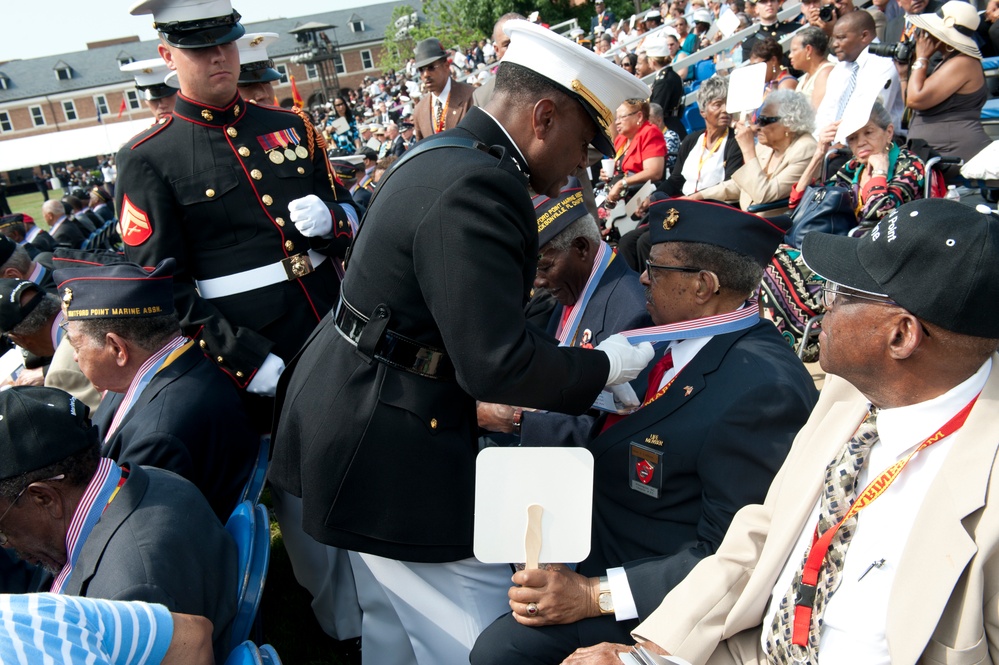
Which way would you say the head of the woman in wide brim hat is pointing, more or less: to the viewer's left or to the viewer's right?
to the viewer's left

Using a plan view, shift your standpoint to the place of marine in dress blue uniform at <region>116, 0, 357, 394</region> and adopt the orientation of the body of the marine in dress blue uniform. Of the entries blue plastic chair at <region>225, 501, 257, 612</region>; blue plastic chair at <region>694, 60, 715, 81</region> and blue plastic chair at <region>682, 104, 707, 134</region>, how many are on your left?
2

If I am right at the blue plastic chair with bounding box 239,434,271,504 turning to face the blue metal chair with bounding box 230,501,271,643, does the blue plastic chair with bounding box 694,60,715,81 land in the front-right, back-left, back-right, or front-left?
back-left

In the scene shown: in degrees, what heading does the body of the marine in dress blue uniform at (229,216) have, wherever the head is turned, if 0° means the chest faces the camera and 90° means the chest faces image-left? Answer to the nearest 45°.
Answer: approximately 315°

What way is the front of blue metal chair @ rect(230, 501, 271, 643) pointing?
to the viewer's left

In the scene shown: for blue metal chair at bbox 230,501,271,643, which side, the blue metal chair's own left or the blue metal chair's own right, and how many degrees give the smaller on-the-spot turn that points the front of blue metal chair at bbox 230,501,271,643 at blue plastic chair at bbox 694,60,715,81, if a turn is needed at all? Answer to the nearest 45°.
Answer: approximately 135° to the blue metal chair's own right

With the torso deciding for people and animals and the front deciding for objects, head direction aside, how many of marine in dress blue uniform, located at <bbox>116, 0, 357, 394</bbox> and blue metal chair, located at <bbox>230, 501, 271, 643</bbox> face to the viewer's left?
1
